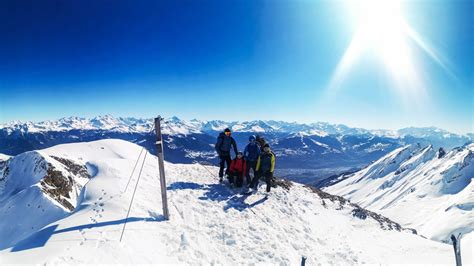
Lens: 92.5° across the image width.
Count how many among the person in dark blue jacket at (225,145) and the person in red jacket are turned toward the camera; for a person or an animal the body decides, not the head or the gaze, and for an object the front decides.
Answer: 2

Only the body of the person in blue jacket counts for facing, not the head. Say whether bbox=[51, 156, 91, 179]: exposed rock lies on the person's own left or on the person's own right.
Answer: on the person's own right

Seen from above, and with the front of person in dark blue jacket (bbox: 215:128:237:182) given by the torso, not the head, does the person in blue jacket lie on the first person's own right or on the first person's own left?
on the first person's own left

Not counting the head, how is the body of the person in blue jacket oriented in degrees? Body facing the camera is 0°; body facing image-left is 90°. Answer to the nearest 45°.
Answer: approximately 0°

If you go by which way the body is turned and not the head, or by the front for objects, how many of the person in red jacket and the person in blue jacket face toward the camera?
2

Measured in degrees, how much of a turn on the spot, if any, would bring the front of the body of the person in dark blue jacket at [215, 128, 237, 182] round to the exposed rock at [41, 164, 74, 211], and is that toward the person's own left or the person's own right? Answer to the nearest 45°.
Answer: approximately 90° to the person's own right
